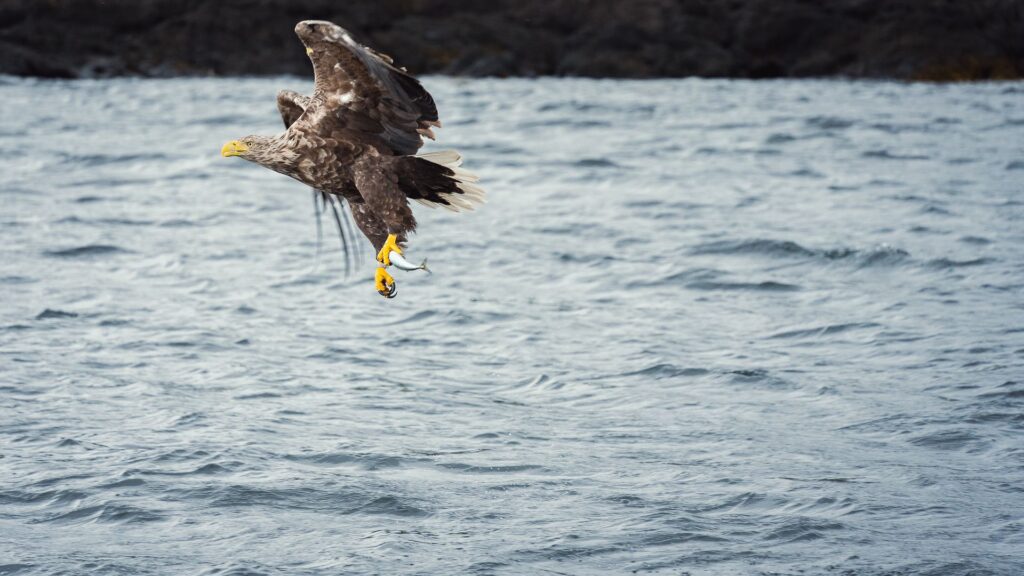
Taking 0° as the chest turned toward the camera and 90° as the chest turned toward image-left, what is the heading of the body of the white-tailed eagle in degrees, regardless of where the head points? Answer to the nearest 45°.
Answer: approximately 90°
